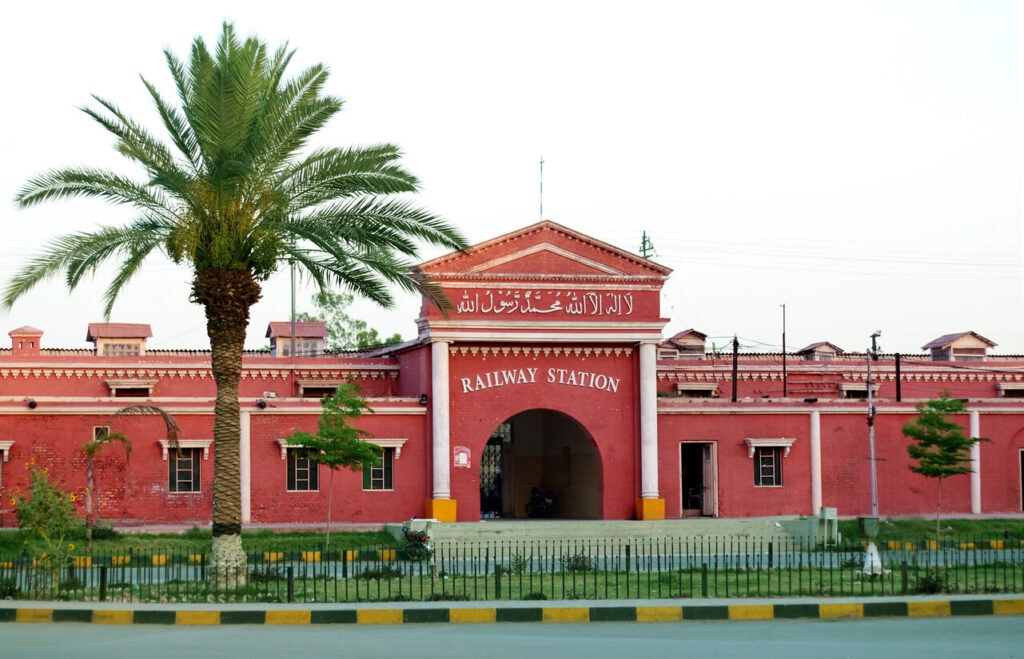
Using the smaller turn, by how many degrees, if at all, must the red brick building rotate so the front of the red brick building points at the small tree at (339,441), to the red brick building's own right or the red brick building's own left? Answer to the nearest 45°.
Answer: approximately 45° to the red brick building's own right

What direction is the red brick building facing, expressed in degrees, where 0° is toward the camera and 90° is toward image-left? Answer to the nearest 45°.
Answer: approximately 0°

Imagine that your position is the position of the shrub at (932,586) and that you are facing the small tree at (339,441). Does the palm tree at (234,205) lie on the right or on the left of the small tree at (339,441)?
left

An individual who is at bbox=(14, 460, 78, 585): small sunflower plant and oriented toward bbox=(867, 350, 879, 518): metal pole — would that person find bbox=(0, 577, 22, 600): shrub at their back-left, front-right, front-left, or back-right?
back-right
